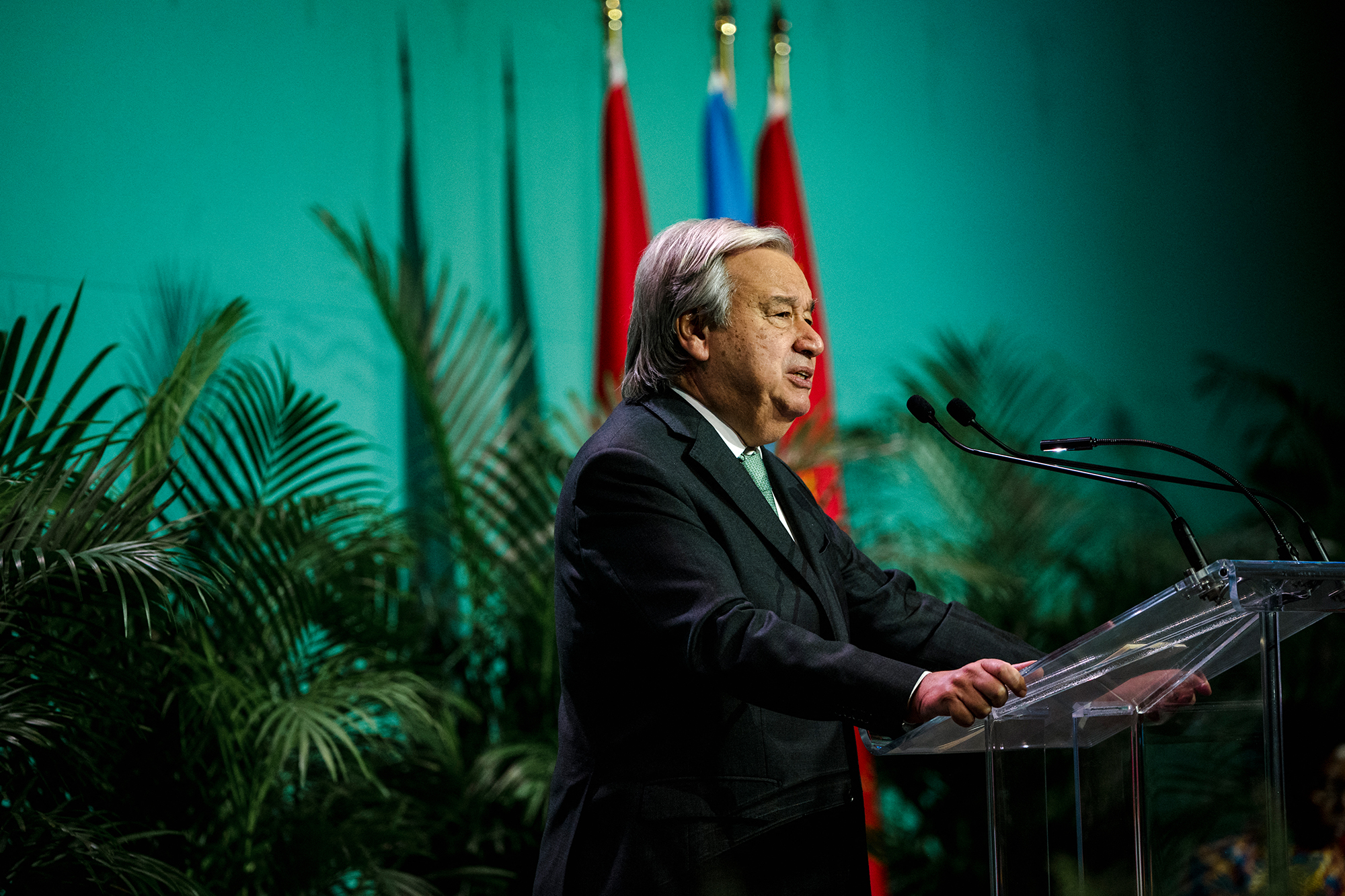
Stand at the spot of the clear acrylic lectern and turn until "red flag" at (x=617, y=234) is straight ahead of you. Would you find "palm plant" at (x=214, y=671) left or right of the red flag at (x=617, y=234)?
left

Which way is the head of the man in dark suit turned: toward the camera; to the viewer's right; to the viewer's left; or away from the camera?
to the viewer's right

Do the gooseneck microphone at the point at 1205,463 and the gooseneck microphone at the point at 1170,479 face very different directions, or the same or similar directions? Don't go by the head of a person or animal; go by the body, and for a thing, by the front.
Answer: same or similar directions

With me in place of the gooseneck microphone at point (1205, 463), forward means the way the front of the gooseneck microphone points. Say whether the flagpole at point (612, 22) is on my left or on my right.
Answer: on my right

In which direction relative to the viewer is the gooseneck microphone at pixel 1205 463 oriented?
to the viewer's left

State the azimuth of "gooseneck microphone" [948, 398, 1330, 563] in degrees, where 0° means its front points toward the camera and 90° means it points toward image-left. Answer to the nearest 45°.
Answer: approximately 90°

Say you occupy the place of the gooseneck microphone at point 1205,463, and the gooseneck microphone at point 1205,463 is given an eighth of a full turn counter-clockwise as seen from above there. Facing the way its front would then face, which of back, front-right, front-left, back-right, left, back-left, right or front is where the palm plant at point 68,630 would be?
front-right

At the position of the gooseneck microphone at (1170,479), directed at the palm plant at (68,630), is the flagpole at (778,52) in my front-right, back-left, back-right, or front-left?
front-right

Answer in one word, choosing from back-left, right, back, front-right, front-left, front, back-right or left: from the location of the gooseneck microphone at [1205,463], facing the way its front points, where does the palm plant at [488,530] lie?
front-right
